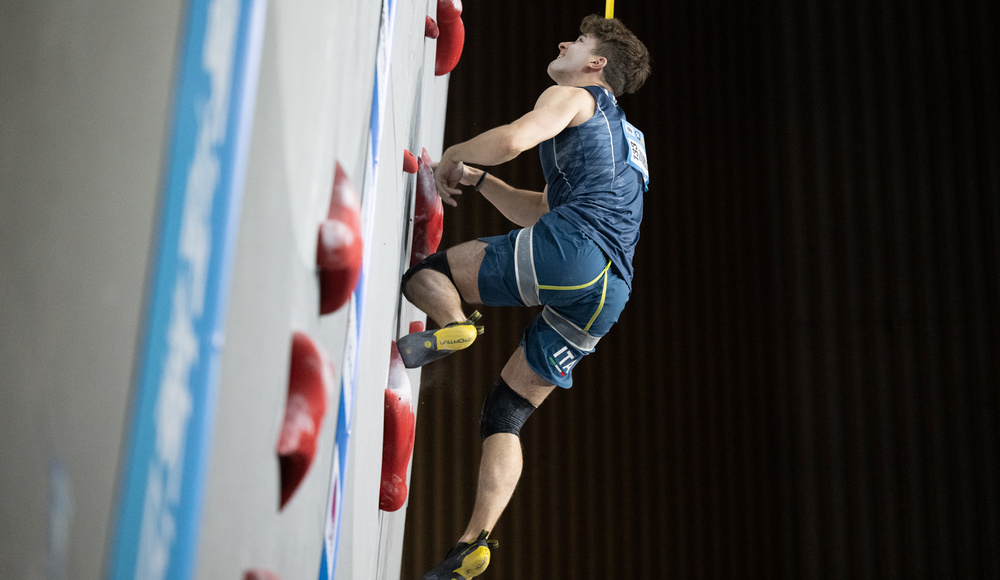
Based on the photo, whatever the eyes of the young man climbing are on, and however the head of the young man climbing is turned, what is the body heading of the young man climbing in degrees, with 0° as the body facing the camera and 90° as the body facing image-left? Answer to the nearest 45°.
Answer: approximately 90°

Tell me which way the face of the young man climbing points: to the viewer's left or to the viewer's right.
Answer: to the viewer's left

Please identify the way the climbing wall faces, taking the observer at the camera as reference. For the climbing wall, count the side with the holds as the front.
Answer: facing to the right of the viewer

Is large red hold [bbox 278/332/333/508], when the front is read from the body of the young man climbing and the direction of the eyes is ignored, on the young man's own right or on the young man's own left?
on the young man's own left

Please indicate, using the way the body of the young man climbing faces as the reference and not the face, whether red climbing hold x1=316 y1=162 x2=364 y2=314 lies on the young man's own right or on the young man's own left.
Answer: on the young man's own left
